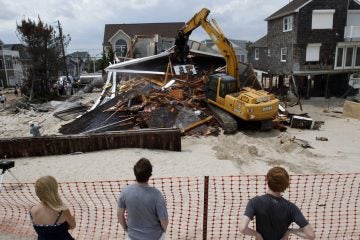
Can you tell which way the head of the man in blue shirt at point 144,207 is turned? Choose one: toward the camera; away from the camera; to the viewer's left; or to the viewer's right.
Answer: away from the camera

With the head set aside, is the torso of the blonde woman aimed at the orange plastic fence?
yes

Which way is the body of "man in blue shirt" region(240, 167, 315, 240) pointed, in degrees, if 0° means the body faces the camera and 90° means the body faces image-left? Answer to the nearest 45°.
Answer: approximately 180°

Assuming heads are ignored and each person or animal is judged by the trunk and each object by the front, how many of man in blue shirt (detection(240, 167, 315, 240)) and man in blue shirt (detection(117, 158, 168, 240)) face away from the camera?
2

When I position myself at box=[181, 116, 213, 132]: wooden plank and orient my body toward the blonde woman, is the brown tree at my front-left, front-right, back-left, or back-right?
back-right

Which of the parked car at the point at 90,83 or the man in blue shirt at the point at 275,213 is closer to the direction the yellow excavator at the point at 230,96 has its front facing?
the parked car

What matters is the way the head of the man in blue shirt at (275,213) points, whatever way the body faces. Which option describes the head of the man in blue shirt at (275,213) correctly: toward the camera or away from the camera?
away from the camera

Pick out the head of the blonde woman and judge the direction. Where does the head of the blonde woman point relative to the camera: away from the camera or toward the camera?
away from the camera

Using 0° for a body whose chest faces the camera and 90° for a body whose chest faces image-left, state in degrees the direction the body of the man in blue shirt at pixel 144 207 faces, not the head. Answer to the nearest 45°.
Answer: approximately 180°

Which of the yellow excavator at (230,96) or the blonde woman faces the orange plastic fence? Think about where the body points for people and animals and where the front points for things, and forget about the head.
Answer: the blonde woman

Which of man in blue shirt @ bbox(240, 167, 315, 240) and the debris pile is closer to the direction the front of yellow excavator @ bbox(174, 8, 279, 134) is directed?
the debris pile
